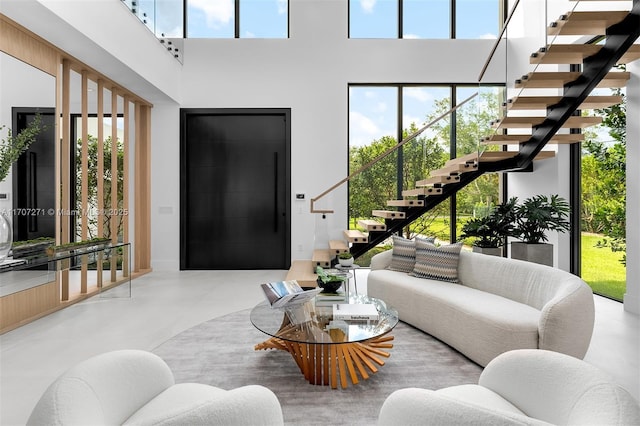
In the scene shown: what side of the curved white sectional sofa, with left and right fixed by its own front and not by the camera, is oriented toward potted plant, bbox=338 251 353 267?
right

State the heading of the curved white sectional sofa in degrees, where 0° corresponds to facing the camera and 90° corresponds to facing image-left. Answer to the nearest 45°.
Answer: approximately 45°

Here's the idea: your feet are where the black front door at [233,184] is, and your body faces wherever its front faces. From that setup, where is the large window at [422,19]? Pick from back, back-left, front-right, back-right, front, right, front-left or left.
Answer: left

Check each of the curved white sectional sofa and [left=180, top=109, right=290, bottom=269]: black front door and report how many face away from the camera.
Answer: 0

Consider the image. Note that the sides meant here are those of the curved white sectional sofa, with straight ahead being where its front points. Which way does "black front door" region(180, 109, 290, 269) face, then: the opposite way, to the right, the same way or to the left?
to the left

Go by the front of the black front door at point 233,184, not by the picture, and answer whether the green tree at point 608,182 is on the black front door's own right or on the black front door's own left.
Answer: on the black front door's own left

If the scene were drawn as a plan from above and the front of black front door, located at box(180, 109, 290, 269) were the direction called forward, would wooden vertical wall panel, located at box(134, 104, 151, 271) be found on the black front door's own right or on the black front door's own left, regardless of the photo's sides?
on the black front door's own right

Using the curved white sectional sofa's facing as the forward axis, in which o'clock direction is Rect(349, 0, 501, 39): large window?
The large window is roughly at 4 o'clock from the curved white sectional sofa.

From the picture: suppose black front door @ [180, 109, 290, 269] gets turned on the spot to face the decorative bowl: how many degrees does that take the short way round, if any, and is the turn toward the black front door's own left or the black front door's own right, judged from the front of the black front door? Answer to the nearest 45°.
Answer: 0° — it already faces it

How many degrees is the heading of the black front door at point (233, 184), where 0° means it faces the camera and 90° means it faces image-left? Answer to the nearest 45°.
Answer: approximately 0°

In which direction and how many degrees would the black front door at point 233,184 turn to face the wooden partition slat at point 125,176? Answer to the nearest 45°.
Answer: approximately 90° to its right

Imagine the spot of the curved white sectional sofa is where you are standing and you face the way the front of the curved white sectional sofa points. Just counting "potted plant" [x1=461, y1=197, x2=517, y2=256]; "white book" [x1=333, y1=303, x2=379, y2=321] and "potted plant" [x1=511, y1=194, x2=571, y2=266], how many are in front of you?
1
